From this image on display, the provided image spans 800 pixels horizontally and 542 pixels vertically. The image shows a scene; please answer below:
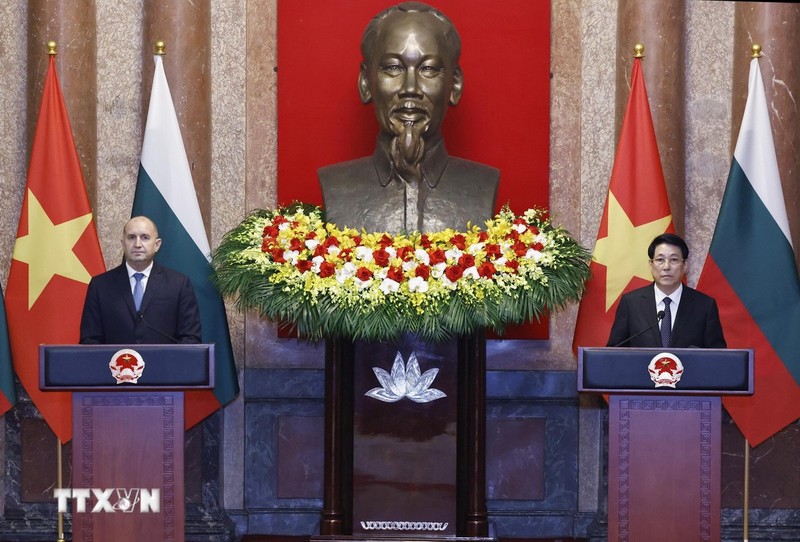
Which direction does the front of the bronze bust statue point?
toward the camera

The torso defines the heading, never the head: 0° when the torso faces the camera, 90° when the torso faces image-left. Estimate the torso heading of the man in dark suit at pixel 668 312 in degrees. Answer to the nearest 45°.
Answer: approximately 0°

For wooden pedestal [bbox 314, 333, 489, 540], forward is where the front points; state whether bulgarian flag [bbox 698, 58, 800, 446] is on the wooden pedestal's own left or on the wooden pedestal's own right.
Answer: on the wooden pedestal's own left

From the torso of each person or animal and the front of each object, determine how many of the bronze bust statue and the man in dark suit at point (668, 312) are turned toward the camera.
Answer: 2

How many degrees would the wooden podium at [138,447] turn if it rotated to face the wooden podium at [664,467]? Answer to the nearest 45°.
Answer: approximately 90° to its left

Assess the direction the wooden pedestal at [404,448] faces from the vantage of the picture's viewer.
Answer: facing the viewer

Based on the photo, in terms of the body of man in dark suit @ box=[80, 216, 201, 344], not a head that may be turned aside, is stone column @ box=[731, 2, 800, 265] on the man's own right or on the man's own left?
on the man's own left
